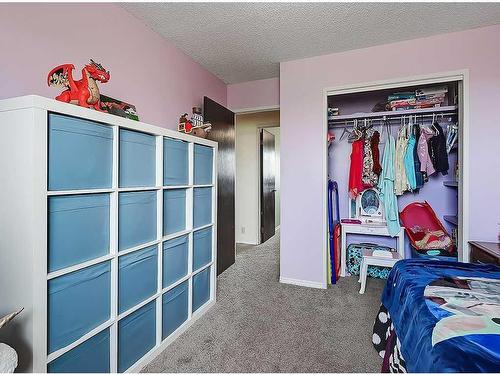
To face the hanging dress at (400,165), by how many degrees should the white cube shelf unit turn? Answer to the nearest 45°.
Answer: approximately 45° to its left

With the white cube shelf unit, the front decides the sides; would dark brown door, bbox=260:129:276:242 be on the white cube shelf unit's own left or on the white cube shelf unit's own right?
on the white cube shelf unit's own left

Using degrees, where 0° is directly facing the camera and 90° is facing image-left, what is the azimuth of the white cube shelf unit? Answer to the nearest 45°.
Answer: approximately 315°

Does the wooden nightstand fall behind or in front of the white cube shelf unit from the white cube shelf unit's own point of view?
in front

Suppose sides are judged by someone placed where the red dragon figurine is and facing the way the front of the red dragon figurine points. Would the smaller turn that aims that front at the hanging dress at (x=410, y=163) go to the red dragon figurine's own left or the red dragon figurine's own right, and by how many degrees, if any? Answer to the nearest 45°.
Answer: approximately 45° to the red dragon figurine's own left

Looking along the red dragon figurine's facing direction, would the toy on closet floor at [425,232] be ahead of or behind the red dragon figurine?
ahead

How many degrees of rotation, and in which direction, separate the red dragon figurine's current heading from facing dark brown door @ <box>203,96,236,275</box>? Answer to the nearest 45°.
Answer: approximately 90° to its left

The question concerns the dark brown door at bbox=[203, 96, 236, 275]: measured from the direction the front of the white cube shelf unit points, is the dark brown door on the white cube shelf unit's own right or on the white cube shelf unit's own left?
on the white cube shelf unit's own left
